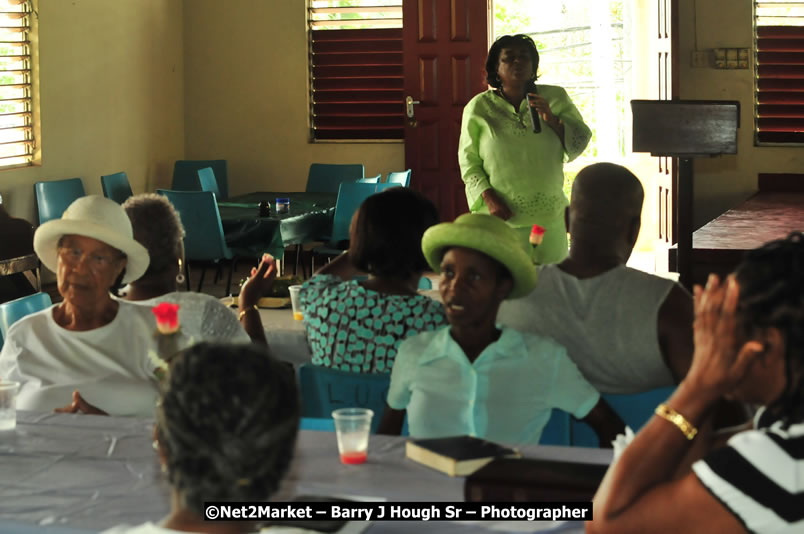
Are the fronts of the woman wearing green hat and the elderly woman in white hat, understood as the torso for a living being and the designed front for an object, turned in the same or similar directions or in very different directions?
same or similar directions

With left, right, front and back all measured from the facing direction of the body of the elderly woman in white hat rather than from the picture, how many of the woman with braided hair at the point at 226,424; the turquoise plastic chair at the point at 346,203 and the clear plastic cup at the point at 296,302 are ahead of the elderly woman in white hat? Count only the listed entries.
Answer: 1

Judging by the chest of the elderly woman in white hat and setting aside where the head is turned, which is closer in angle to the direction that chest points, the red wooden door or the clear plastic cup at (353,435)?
the clear plastic cup

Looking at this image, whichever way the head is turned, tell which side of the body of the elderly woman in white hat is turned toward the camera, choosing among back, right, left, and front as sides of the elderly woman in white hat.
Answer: front

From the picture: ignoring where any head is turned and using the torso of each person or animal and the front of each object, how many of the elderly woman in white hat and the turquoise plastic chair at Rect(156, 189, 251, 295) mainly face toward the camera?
1

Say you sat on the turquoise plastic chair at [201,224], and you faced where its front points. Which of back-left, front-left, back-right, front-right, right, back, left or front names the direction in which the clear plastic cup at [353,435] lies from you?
back-right

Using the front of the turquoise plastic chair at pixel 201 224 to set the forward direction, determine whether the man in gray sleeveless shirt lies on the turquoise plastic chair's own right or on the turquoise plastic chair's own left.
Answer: on the turquoise plastic chair's own right

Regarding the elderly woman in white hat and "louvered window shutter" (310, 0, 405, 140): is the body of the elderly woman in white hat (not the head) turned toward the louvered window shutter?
no

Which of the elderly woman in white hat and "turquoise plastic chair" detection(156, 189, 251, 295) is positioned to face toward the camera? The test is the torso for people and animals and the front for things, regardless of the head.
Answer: the elderly woman in white hat

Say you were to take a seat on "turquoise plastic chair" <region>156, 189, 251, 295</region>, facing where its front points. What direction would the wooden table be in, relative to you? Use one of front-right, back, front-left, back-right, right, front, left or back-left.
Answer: right

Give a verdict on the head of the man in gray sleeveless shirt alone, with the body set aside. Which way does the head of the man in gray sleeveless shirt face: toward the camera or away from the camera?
away from the camera

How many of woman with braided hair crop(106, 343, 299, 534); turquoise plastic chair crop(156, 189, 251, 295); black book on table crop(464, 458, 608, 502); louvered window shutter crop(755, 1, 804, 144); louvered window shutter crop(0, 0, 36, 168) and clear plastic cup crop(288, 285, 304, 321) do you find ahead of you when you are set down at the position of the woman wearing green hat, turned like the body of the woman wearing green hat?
2

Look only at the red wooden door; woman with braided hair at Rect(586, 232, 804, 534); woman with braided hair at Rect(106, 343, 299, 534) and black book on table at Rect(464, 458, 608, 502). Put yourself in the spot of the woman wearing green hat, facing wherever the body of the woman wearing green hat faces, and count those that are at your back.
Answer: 1

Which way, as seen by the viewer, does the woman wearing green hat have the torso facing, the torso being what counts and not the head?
toward the camera

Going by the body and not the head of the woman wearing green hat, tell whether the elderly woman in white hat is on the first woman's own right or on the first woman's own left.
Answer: on the first woman's own right
